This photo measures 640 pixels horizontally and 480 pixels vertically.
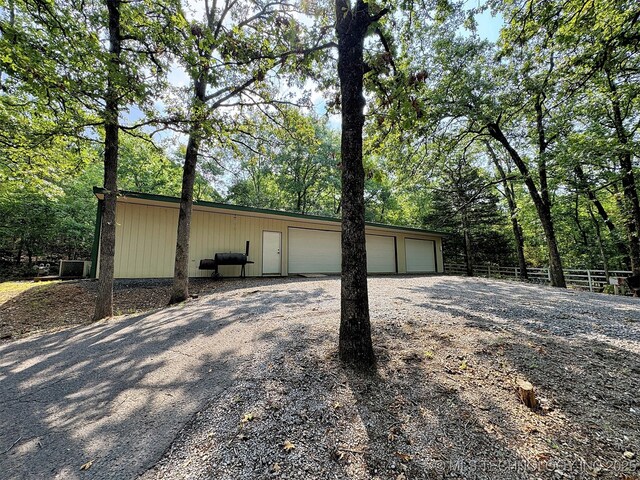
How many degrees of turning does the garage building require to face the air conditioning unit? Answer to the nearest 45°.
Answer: approximately 135° to its right

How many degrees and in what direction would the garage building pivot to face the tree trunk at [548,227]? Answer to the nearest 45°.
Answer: approximately 45° to its left

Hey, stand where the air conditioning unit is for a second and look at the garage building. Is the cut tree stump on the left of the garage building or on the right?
right

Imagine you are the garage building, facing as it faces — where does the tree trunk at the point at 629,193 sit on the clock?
The tree trunk is roughly at 11 o'clock from the garage building.

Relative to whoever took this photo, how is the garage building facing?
facing the viewer and to the right of the viewer

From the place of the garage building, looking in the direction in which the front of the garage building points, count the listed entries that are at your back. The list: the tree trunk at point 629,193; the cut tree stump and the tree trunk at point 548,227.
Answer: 0

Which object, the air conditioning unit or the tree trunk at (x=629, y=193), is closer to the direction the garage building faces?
the tree trunk

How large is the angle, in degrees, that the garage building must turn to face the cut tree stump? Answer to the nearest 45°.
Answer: approximately 45° to its right

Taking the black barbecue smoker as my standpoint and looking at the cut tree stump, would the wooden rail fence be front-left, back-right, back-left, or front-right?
front-left

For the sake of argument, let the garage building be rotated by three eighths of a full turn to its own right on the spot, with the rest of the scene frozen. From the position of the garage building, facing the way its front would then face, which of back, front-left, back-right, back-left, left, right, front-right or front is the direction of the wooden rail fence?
back

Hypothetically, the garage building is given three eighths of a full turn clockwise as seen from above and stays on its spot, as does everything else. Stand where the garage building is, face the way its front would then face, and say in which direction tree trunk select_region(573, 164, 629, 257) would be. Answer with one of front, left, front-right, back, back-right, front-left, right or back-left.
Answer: back

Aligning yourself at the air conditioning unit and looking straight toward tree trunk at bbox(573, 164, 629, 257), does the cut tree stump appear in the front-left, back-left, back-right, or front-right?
front-right

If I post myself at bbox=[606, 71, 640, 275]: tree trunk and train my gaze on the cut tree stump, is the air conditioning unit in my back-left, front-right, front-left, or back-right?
front-right
